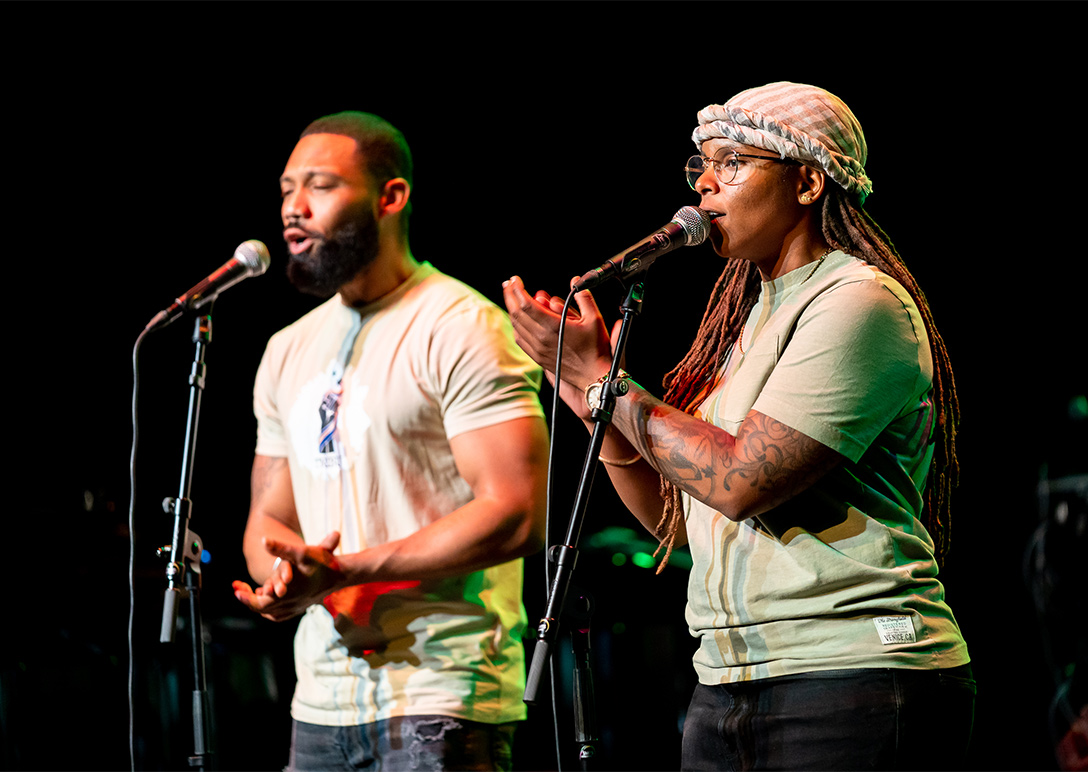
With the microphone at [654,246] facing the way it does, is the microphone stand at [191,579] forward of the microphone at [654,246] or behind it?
behind

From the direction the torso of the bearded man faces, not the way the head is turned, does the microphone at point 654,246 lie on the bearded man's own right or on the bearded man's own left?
on the bearded man's own left

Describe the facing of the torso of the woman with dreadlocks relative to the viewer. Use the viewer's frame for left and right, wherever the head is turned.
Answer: facing the viewer and to the left of the viewer

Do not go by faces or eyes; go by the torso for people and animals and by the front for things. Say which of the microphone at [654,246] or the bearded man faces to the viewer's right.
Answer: the microphone

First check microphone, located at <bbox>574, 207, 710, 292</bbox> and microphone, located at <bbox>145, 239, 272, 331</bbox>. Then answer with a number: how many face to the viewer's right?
2

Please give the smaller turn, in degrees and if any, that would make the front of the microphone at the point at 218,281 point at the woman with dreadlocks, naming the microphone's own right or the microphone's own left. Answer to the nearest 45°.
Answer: approximately 45° to the microphone's own right

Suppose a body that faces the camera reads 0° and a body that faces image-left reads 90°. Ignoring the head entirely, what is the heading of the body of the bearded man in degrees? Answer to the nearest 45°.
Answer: approximately 45°

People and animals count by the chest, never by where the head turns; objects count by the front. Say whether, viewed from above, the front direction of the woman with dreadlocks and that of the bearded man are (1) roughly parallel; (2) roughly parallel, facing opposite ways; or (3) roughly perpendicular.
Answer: roughly parallel

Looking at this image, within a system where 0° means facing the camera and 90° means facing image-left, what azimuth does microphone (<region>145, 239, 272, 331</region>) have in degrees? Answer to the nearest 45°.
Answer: approximately 270°

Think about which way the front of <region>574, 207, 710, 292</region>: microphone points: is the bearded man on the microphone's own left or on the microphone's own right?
on the microphone's own left

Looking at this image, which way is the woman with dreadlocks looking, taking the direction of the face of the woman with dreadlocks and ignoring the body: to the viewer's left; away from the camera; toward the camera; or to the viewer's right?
to the viewer's left

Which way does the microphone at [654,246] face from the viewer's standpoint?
to the viewer's right
